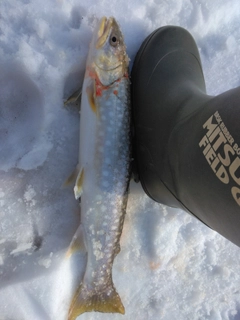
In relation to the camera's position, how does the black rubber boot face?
facing away from the viewer
